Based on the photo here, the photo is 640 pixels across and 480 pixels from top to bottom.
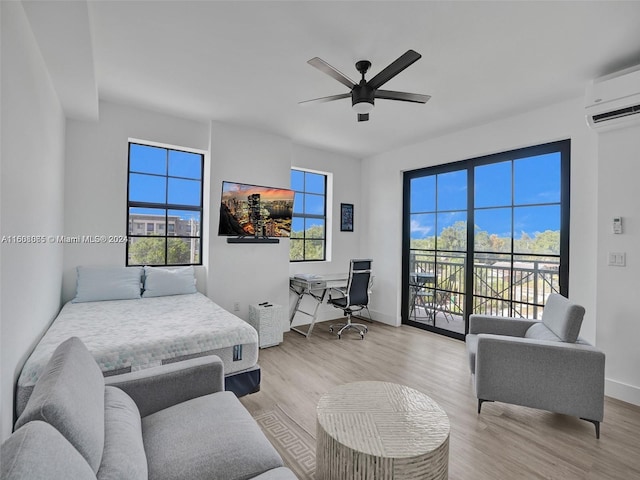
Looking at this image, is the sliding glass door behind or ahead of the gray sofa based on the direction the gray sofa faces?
ahead

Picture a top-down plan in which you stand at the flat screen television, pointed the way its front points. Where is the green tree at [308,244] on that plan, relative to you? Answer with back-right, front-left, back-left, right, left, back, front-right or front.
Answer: back

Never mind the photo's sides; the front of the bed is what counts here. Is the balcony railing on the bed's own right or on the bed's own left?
on the bed's own left

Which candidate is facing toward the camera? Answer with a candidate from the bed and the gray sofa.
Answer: the bed

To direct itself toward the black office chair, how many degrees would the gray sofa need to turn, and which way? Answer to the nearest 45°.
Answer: approximately 45° to its left

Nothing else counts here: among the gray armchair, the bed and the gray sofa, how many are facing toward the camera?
1

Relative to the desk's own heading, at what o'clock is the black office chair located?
The black office chair is roughly at 11 o'clock from the desk.

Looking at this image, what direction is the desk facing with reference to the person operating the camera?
facing the viewer and to the right of the viewer

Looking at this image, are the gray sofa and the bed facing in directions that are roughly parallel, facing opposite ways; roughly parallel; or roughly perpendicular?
roughly perpendicular

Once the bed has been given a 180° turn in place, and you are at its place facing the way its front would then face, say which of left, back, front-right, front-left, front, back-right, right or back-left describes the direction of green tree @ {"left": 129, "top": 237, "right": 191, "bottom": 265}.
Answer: front

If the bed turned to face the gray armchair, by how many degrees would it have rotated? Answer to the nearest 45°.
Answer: approximately 45° to its left

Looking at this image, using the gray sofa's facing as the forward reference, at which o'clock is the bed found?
The bed is roughly at 9 o'clock from the gray sofa.

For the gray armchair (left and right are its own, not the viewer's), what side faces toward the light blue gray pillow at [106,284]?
front

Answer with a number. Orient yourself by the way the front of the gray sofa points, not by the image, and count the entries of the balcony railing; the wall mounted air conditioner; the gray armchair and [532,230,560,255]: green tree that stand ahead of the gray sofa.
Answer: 4

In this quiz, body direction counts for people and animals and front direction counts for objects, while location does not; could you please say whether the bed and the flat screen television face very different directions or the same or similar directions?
same or similar directions

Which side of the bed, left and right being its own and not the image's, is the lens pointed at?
front

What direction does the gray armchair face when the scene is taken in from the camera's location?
facing to the left of the viewer

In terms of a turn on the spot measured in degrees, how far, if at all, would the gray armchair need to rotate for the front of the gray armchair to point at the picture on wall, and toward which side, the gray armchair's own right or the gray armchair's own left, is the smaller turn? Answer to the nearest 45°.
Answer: approximately 45° to the gray armchair's own right

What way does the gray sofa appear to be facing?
to the viewer's right
